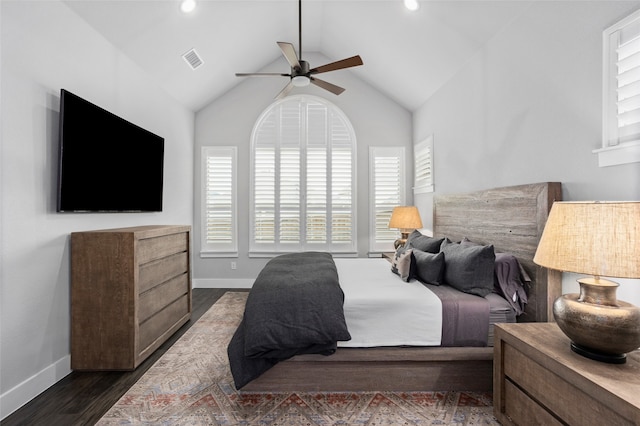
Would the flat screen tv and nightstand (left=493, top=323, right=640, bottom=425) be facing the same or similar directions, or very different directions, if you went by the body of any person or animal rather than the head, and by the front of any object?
very different directions

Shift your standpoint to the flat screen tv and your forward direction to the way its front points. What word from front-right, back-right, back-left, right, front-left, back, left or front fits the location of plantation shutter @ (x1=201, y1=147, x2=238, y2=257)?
left

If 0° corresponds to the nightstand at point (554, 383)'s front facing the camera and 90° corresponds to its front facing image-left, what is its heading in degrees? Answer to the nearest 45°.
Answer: approximately 45°

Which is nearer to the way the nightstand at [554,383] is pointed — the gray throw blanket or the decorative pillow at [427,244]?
the gray throw blanket

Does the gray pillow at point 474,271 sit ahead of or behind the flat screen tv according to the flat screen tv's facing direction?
ahead

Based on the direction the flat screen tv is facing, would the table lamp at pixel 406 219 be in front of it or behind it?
in front

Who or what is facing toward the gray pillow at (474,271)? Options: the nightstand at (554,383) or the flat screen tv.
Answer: the flat screen tv

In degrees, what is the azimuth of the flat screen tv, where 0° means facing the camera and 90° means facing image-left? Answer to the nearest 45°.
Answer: approximately 315°
